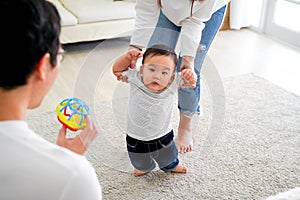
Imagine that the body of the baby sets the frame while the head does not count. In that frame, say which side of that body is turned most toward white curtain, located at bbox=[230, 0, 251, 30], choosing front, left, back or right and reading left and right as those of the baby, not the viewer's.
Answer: back

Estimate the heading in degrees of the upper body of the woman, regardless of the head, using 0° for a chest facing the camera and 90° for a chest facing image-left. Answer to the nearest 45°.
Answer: approximately 0°

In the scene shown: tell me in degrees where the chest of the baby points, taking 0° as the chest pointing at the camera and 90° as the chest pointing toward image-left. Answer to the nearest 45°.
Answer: approximately 0°

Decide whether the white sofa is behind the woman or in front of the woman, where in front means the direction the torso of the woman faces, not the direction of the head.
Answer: behind

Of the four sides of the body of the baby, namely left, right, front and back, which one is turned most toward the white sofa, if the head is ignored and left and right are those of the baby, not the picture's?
back

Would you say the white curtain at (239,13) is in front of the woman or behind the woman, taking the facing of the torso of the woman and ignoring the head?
behind
